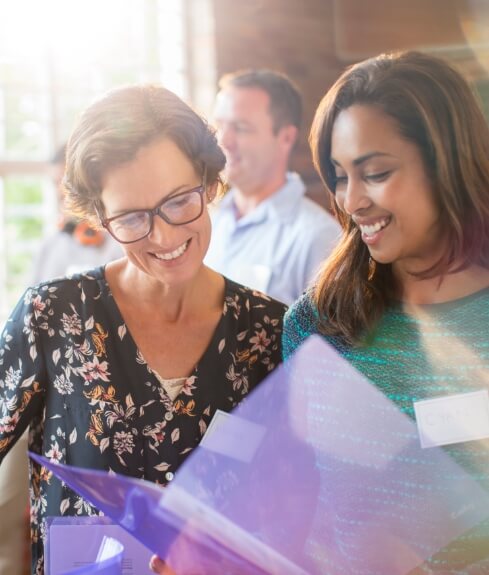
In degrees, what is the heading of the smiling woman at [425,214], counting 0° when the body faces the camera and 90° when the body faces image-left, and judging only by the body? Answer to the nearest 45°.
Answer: approximately 45°

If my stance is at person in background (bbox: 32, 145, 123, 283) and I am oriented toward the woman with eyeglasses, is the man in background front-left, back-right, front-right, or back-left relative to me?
front-left

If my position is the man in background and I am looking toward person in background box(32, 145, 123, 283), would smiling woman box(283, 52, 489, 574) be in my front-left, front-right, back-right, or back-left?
back-left

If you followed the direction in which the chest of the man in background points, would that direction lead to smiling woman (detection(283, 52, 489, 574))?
no

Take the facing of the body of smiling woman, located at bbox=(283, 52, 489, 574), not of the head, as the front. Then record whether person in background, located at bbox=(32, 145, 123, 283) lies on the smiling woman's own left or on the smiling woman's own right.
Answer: on the smiling woman's own right

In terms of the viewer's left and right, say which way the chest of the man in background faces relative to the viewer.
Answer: facing the viewer and to the left of the viewer

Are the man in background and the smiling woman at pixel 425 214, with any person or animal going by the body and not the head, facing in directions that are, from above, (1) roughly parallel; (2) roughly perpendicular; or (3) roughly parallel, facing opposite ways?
roughly parallel

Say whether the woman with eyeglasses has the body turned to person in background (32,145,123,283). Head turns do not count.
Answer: no

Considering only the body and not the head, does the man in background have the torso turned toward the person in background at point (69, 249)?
no

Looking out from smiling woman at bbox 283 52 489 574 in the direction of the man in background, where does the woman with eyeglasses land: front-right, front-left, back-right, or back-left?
front-left

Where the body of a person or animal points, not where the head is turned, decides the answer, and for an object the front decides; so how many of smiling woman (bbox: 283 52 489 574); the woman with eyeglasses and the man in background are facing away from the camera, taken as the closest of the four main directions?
0

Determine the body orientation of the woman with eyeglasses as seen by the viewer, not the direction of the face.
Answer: toward the camera

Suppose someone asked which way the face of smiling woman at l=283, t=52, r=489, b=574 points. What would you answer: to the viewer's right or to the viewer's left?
to the viewer's left
